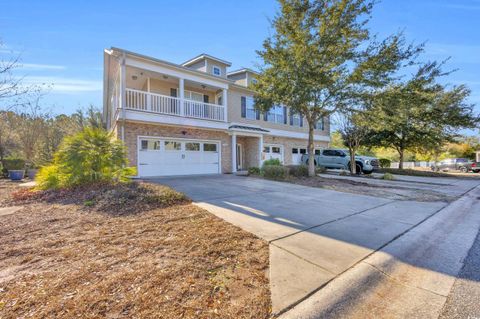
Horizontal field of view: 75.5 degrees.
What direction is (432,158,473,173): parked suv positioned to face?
to the viewer's left

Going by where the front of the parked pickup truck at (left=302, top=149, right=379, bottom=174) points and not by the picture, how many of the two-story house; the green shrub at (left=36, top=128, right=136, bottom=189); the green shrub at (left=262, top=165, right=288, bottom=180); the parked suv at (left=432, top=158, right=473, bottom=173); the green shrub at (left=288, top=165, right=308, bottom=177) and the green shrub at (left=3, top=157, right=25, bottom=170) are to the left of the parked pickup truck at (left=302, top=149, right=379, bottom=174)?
1

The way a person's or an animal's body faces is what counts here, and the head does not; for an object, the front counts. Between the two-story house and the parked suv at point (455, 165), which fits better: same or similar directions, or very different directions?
very different directions

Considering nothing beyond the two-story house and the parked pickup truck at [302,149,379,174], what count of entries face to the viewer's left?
0

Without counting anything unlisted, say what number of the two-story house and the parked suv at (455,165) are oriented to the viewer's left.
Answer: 1

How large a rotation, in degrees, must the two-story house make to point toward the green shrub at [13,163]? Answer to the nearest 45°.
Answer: approximately 135° to its right

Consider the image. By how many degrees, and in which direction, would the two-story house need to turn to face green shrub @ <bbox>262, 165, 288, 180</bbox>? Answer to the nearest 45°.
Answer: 0° — it already faces it

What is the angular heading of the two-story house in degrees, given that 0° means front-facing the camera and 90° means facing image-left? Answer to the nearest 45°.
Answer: approximately 315°

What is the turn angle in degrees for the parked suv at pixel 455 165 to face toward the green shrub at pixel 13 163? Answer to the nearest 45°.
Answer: approximately 45° to its left

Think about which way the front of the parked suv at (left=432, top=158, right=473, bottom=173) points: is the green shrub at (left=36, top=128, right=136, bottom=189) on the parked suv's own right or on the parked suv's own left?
on the parked suv's own left

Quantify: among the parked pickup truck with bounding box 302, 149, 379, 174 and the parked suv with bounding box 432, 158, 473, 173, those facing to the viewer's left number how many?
1
